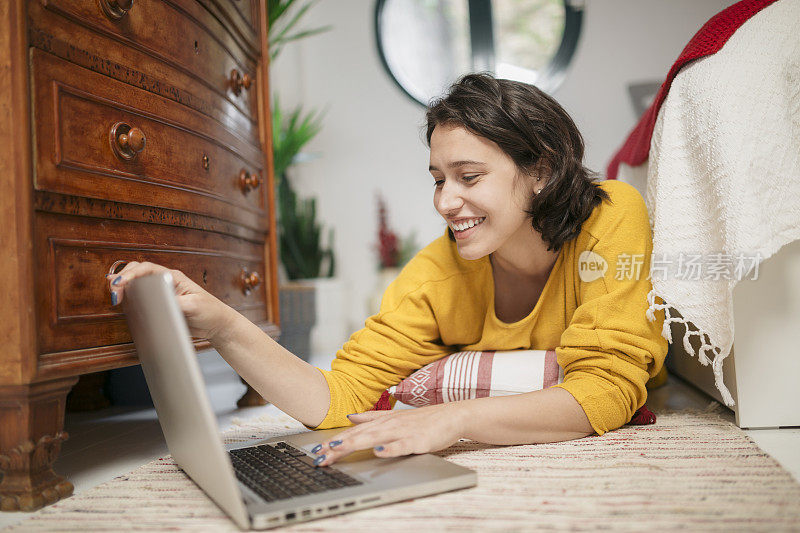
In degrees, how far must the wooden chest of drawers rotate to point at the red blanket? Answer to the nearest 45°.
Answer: approximately 45° to its left

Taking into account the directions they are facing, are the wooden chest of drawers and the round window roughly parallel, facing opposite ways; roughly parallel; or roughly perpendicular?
roughly perpendicular

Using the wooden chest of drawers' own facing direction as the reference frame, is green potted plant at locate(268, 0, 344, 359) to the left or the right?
on its left

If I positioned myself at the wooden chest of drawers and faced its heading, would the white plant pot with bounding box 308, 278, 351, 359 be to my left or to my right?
on my left

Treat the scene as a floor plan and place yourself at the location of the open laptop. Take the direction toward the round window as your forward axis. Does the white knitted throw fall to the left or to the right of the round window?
right

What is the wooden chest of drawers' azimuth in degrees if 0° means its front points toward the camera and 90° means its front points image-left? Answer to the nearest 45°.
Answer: approximately 315°

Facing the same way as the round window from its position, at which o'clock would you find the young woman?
The young woman is roughly at 12 o'clock from the round window.
